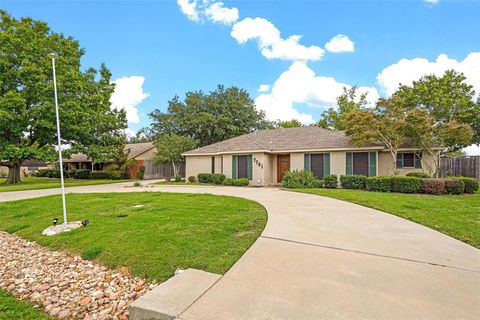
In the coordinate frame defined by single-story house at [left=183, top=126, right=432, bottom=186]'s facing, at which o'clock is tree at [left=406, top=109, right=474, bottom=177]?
The tree is roughly at 10 o'clock from the single-story house.

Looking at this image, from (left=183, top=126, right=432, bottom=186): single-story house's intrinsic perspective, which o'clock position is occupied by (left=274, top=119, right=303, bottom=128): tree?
The tree is roughly at 6 o'clock from the single-story house.

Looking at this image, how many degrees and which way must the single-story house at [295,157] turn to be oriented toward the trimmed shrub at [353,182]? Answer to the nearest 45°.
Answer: approximately 45° to its left

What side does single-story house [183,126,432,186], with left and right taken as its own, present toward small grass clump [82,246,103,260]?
front

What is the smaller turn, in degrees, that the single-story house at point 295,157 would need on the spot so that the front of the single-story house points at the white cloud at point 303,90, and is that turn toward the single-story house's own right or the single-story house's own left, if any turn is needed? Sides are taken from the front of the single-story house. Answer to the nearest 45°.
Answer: approximately 180°

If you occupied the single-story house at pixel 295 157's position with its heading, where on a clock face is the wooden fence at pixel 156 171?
The wooden fence is roughly at 4 o'clock from the single-story house.

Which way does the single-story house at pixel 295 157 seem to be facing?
toward the camera

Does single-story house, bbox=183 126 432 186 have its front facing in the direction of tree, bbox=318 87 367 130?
no

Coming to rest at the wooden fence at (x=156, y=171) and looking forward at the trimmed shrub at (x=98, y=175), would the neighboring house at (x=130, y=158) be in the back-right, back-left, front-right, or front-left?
front-right

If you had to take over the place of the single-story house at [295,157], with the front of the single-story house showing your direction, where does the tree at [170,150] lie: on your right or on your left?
on your right

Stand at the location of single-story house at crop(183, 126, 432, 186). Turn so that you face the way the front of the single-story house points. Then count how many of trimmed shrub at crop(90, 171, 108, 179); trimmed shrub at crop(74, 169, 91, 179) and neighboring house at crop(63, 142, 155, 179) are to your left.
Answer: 0

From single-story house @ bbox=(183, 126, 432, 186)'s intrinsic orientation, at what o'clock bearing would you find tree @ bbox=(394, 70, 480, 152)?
The tree is roughly at 8 o'clock from the single-story house.

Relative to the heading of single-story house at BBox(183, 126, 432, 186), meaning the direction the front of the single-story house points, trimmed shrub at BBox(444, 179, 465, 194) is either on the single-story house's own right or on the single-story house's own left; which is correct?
on the single-story house's own left

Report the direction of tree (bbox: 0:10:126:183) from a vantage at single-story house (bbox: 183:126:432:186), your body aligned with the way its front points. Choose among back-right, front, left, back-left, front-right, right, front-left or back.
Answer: right

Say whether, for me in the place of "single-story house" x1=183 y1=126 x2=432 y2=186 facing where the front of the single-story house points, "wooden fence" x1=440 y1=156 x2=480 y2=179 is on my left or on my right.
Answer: on my left
